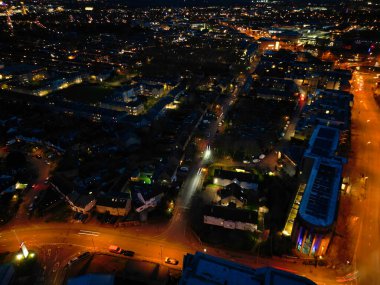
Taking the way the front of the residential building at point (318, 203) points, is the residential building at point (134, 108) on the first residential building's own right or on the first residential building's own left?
on the first residential building's own right

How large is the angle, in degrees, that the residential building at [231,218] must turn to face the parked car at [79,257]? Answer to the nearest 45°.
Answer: approximately 45° to its right

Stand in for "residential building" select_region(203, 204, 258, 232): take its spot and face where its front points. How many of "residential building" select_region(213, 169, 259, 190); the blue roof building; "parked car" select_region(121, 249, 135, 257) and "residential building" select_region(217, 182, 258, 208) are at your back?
2

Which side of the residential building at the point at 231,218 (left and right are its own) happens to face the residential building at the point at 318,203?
left

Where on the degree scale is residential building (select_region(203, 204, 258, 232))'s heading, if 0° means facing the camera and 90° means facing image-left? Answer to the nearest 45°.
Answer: approximately 0°

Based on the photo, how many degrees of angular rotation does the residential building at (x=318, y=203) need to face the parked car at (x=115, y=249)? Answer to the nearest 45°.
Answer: approximately 45° to its right
